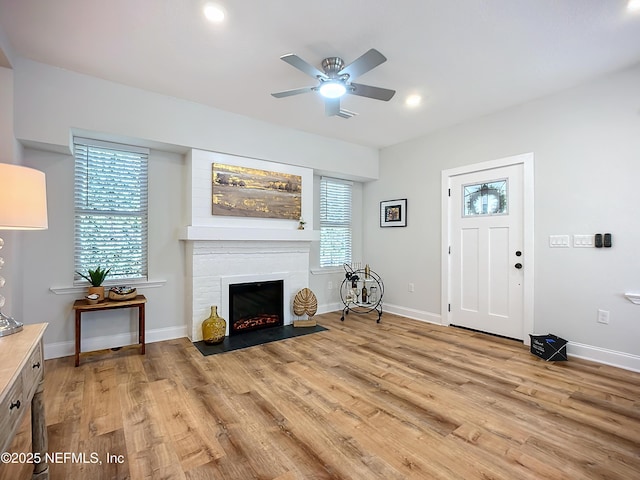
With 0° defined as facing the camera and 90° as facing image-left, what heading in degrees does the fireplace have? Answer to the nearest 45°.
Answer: approximately 315°

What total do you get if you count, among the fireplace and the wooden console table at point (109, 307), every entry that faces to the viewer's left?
0

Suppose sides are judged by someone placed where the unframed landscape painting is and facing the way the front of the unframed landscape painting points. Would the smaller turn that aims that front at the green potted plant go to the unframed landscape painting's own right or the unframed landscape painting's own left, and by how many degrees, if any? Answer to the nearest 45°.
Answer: approximately 135° to the unframed landscape painting's own right

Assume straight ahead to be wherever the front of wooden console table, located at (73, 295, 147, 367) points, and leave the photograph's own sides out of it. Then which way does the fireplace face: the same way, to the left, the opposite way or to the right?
the same way

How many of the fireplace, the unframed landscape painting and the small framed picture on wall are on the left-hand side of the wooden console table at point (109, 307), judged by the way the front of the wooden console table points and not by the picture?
3

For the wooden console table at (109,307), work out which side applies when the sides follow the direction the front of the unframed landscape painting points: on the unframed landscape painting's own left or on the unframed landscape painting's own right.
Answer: on the unframed landscape painting's own right

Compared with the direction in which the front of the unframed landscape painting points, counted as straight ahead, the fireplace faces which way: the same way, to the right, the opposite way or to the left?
the same way

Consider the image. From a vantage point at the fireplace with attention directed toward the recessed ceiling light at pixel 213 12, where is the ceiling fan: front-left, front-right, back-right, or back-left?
front-left

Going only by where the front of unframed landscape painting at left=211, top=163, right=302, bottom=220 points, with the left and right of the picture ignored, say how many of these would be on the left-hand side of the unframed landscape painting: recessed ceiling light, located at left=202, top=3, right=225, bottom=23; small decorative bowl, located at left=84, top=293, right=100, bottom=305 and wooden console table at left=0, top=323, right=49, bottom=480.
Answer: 0

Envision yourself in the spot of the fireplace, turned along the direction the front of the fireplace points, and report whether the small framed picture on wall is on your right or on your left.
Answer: on your left

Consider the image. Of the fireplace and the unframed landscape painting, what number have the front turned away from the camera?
0

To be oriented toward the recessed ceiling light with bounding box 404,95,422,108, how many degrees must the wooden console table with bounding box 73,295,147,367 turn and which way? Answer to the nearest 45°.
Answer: approximately 45° to its left

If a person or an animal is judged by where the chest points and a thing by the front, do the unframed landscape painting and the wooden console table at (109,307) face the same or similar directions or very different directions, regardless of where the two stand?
same or similar directions

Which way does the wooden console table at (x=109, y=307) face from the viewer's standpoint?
toward the camera

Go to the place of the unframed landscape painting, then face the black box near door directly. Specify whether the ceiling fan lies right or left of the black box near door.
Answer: right

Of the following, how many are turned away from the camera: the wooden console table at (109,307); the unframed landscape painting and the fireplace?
0

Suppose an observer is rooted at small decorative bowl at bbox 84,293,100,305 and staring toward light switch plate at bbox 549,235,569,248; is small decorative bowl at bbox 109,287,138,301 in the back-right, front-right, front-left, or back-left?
front-left

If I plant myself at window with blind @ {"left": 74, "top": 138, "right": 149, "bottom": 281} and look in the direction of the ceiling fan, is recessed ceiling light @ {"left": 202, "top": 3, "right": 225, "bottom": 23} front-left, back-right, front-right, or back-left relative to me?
front-right

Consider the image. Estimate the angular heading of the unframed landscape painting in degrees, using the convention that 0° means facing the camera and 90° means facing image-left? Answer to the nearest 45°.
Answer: approximately 315°
